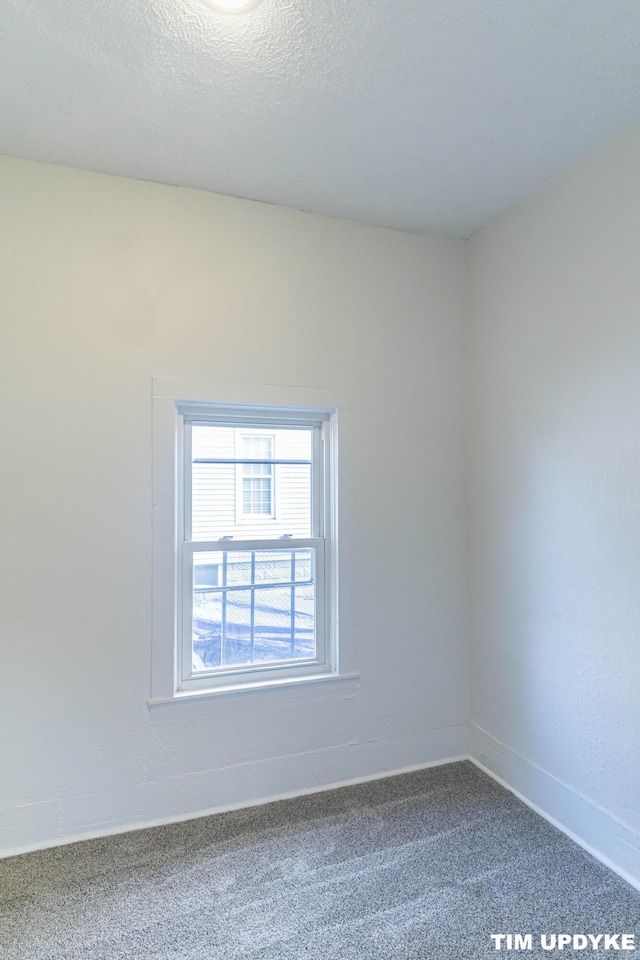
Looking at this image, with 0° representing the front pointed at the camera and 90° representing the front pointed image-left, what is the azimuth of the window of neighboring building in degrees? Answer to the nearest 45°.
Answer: approximately 0°
